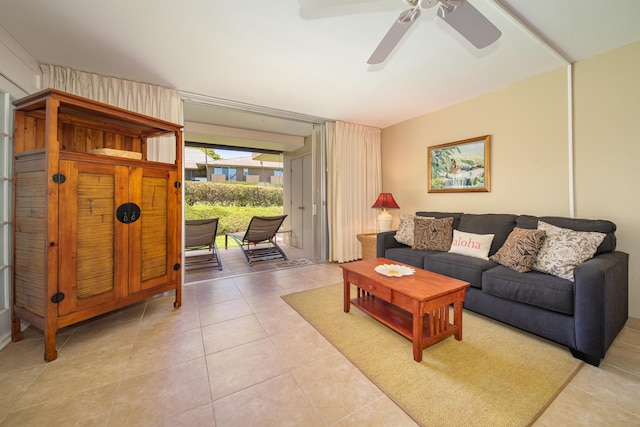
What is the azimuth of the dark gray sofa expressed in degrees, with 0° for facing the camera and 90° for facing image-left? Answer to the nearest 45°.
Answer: approximately 45°

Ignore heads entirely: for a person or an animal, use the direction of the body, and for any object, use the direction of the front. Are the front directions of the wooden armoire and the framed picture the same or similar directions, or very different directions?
very different directions

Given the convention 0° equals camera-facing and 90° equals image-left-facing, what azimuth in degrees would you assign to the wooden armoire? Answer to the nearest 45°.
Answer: approximately 315°

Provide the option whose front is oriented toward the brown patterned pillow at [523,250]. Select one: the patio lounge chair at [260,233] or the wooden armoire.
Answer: the wooden armoire

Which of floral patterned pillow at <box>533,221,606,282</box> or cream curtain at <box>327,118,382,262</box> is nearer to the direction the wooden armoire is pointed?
the floral patterned pillow

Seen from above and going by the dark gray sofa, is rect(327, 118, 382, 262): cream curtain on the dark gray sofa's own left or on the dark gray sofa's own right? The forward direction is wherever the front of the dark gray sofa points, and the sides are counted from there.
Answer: on the dark gray sofa's own right

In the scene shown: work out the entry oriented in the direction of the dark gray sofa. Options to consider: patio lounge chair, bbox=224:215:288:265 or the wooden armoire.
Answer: the wooden armoire

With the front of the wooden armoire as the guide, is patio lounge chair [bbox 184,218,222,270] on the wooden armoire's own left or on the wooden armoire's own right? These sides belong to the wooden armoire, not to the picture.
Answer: on the wooden armoire's own left
